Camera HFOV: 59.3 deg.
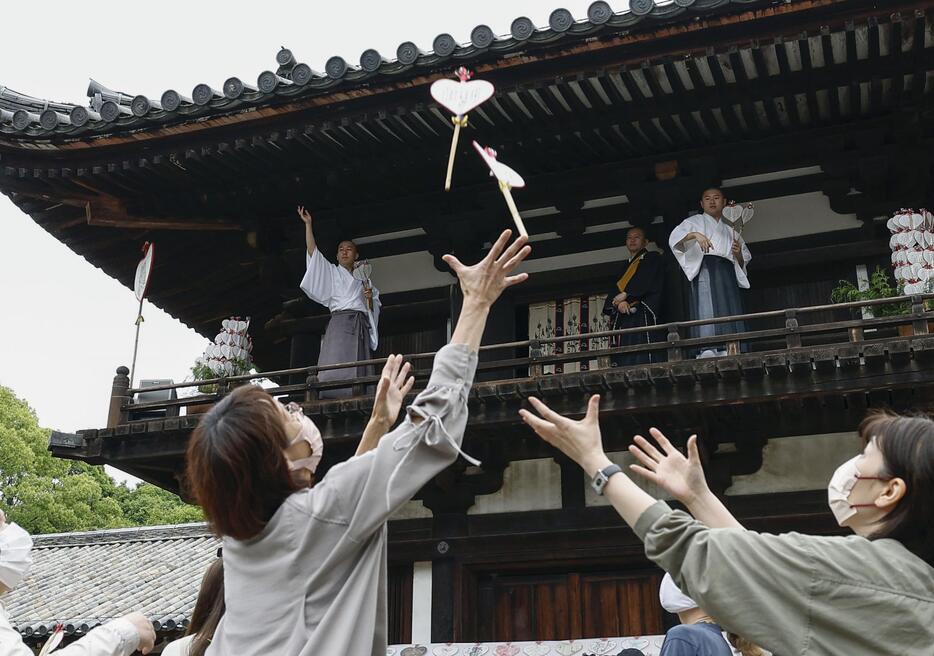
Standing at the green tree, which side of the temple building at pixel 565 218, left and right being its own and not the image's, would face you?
right

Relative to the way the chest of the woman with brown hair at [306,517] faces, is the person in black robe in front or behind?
in front

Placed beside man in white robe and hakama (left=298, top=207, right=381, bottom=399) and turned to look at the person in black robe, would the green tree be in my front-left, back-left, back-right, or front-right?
back-left

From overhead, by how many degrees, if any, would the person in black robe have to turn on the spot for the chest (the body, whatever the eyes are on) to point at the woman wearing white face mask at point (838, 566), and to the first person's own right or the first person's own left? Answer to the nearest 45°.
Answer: approximately 45° to the first person's own left

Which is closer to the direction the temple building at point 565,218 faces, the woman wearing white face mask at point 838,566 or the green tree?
the woman wearing white face mask

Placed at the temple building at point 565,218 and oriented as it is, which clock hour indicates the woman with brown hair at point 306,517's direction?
The woman with brown hair is roughly at 11 o'clock from the temple building.

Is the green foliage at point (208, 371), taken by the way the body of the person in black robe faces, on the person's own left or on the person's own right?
on the person's own right

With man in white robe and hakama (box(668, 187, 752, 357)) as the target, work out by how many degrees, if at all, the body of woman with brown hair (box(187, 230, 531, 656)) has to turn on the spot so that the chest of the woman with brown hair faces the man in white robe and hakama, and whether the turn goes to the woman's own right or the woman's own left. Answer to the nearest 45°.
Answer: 0° — they already face them

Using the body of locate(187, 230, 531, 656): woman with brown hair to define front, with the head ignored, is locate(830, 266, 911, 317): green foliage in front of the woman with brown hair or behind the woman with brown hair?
in front

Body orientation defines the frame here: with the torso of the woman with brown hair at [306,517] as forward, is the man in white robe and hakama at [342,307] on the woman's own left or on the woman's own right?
on the woman's own left

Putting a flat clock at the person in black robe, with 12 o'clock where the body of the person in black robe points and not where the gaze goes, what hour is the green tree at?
The green tree is roughly at 3 o'clock from the person in black robe.

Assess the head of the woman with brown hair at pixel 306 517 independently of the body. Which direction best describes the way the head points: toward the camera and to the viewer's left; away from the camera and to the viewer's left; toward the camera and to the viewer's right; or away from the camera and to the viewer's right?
away from the camera and to the viewer's right

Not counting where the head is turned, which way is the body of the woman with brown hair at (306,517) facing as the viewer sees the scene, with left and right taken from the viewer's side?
facing away from the viewer and to the right of the viewer

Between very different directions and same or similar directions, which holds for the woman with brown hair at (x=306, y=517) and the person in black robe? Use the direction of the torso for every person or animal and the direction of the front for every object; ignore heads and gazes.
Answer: very different directions

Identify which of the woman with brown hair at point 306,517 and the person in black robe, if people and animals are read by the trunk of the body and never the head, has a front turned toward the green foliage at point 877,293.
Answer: the woman with brown hair
